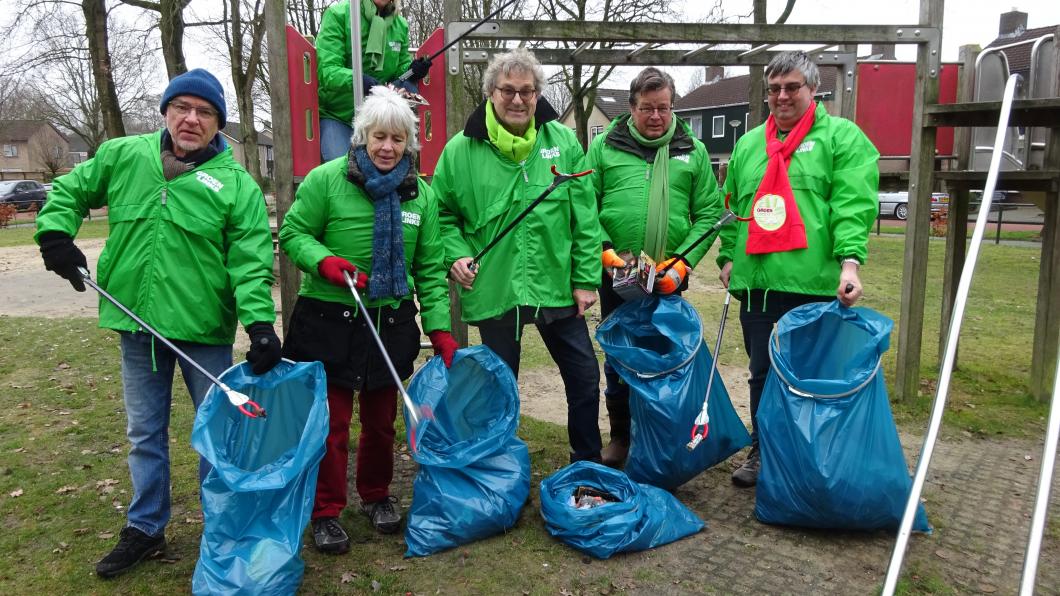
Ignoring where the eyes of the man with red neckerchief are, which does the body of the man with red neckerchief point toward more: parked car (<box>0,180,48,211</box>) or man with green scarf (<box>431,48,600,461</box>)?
the man with green scarf

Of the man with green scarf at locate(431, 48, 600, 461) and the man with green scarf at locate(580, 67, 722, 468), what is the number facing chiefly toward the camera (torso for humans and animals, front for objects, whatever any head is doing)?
2

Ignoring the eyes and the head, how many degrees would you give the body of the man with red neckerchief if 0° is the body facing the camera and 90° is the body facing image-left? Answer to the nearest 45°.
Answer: approximately 45°

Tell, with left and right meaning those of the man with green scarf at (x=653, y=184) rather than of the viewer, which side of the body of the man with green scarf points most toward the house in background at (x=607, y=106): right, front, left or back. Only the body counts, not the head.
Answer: back

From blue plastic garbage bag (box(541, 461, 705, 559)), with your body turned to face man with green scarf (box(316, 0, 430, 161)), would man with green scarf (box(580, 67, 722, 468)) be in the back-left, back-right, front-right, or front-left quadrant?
front-right

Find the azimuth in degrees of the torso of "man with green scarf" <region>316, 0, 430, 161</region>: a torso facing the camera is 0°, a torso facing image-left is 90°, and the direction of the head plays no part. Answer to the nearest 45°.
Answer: approximately 315°

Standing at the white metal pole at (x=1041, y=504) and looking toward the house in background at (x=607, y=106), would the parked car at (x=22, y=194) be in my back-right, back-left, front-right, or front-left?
front-left

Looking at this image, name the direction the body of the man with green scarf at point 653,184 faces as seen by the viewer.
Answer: toward the camera
